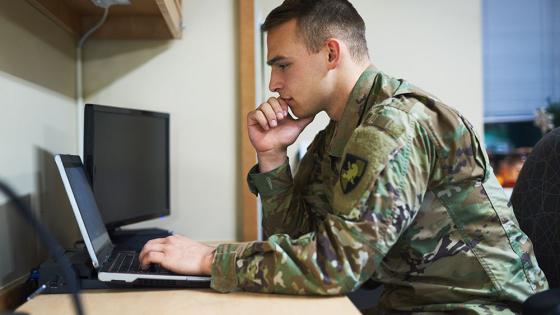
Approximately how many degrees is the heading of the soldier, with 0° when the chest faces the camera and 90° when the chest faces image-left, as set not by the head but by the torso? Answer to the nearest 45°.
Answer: approximately 90°

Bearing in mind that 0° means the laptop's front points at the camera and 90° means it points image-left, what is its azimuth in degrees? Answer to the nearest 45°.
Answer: approximately 270°

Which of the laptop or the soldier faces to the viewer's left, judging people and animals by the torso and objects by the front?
the soldier

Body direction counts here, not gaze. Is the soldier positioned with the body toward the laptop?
yes

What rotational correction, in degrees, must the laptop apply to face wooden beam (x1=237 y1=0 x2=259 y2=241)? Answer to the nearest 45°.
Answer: approximately 45° to its left

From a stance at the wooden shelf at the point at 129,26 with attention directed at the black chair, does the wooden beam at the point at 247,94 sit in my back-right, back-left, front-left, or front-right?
front-left

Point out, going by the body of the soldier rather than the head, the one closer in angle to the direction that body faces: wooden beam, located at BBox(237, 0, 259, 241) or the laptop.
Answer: the laptop

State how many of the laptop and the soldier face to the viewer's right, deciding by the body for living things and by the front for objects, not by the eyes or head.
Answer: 1

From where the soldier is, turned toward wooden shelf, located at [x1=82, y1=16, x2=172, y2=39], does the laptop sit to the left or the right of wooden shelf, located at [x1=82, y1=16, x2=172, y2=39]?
left

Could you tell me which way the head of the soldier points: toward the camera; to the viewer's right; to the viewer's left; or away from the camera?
to the viewer's left
